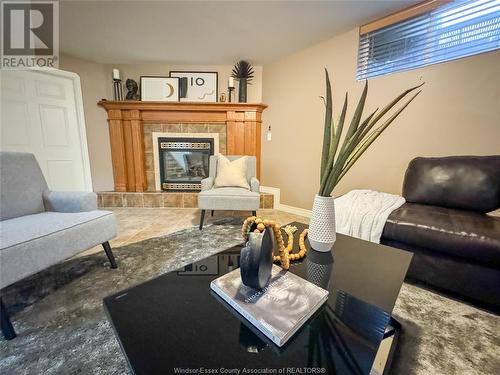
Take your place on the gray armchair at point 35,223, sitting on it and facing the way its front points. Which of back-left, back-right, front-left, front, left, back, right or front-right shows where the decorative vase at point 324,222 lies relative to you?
front

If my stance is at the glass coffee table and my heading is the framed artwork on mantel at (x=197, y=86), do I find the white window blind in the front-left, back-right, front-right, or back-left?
front-right

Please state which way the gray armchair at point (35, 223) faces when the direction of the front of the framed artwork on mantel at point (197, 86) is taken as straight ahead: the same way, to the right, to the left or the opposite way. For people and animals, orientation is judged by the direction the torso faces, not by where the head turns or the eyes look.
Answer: to the left

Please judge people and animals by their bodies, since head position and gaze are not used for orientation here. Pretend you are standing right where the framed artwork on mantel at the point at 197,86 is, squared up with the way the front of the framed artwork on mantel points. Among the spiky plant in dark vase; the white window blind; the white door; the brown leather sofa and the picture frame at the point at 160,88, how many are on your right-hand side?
2

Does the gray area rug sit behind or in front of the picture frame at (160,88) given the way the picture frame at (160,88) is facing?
in front

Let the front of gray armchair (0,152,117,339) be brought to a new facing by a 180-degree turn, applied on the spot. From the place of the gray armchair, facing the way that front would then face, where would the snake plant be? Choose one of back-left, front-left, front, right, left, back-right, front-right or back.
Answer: back

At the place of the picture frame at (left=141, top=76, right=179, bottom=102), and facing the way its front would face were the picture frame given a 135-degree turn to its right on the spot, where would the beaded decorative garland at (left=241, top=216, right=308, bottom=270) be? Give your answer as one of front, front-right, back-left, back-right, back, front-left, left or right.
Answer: back-left

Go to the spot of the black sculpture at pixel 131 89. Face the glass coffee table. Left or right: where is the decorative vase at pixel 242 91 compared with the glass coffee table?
left

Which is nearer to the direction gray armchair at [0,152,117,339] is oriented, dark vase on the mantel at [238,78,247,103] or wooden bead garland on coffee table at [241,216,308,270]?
the wooden bead garland on coffee table

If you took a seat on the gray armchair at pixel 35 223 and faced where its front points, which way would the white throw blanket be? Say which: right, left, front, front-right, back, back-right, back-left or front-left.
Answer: front

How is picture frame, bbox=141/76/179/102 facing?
toward the camera

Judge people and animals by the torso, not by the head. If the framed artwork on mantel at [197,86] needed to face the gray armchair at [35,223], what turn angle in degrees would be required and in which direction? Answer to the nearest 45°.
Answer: approximately 45° to its right

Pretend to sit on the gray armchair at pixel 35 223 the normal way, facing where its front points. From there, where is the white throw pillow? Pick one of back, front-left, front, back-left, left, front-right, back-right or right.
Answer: front-left

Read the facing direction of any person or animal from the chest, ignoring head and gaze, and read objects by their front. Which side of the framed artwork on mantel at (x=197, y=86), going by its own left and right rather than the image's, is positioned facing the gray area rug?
front

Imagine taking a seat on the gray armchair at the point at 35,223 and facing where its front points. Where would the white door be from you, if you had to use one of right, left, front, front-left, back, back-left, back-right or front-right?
back-left

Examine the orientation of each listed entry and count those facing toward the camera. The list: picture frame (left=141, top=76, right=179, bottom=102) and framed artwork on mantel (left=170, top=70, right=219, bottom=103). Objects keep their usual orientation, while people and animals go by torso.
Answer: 2
